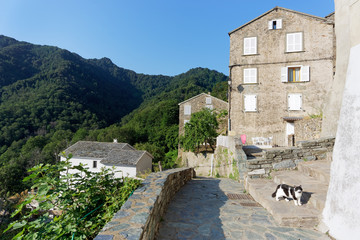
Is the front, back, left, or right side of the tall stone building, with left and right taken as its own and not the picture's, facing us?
front

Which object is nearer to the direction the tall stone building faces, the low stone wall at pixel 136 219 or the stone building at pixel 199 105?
the low stone wall

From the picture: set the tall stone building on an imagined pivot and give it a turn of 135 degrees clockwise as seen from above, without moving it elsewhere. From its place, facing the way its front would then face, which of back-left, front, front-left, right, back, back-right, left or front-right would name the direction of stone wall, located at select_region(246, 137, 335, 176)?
back-left

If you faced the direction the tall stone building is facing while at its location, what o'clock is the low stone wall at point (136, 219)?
The low stone wall is roughly at 12 o'clock from the tall stone building.

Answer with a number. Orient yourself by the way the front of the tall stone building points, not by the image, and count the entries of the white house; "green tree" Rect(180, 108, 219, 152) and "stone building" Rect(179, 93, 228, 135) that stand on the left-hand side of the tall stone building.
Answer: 0

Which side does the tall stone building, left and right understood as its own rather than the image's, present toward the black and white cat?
front

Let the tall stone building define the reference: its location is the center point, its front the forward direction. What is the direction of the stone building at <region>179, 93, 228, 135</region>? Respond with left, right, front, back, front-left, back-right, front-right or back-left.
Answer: back-right

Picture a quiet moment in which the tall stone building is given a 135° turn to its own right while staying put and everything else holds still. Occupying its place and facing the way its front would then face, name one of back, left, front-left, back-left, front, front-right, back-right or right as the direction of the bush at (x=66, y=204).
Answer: back-left

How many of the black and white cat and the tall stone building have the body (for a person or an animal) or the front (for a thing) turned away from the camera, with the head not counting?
0
